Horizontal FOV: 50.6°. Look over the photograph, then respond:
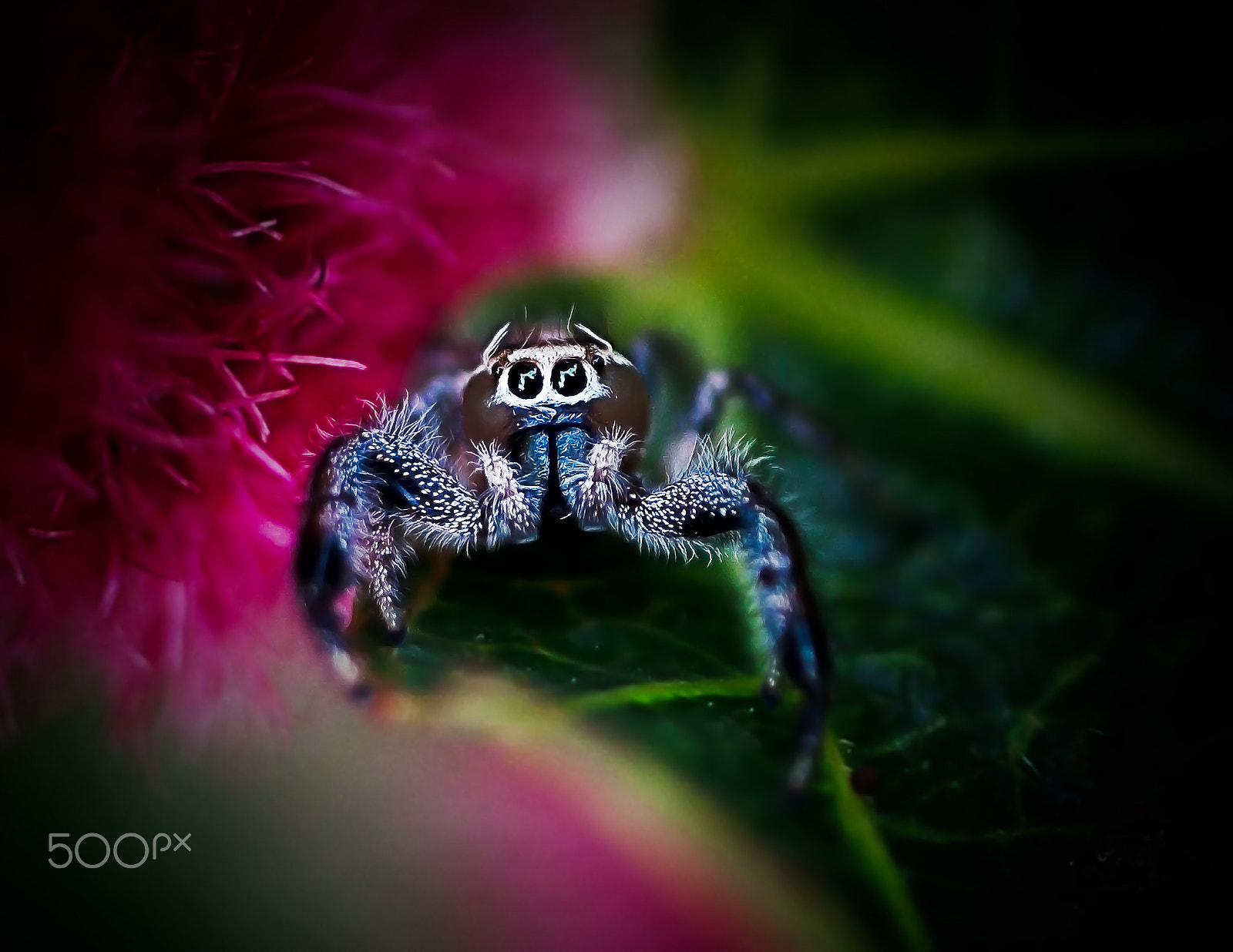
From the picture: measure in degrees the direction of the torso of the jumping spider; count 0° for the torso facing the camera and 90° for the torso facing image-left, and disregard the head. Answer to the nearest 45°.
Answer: approximately 0°
